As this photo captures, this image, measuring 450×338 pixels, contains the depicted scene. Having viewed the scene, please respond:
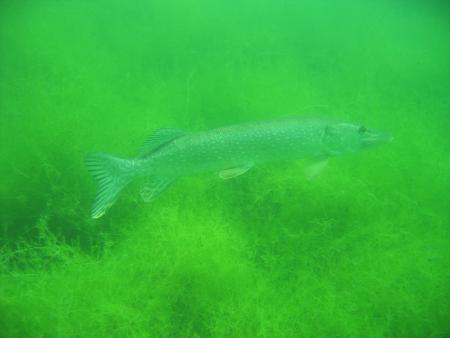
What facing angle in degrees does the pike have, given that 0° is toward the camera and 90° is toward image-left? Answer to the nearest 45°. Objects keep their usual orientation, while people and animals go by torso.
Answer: approximately 270°
